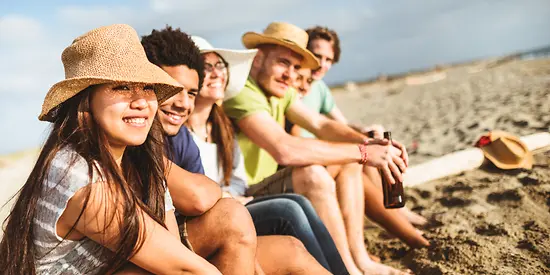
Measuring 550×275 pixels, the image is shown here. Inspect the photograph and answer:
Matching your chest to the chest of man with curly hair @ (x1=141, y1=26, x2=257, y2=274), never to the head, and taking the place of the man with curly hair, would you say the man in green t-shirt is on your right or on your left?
on your left

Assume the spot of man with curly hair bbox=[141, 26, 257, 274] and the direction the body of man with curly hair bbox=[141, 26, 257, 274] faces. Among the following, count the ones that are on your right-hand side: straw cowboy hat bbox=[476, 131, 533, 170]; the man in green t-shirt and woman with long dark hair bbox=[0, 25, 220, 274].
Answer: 1

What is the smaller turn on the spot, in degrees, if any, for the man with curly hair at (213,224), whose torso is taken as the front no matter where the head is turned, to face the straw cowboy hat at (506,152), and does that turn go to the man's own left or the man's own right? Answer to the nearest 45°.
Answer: approximately 90° to the man's own left

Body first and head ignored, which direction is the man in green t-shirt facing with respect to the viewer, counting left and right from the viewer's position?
facing the viewer and to the right of the viewer

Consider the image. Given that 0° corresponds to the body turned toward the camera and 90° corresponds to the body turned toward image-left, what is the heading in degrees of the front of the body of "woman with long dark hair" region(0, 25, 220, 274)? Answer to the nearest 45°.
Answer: approximately 315°

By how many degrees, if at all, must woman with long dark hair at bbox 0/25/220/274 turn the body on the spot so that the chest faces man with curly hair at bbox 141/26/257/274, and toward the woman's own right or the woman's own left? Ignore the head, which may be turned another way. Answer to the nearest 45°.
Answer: approximately 90° to the woman's own left

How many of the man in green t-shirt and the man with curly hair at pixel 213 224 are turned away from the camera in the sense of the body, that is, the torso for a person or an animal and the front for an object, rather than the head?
0
